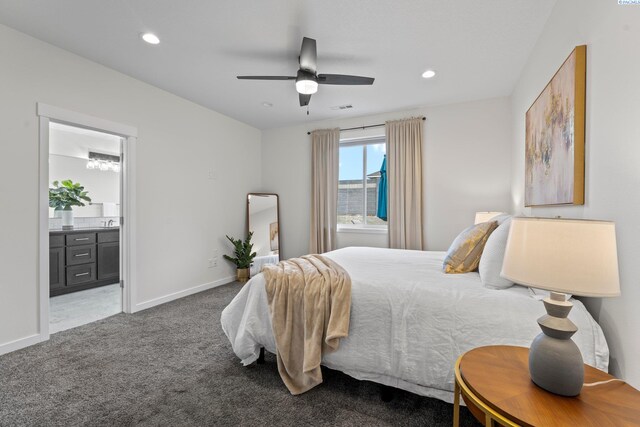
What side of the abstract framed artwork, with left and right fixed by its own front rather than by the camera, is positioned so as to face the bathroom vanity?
front

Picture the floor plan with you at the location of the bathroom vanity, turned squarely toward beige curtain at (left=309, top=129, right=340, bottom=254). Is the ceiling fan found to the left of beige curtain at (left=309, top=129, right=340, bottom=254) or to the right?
right

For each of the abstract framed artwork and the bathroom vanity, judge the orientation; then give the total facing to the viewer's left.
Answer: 1

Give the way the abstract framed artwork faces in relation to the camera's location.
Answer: facing to the left of the viewer

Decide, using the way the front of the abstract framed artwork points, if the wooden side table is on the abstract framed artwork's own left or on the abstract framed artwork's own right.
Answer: on the abstract framed artwork's own left

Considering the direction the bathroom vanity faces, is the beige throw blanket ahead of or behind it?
ahead

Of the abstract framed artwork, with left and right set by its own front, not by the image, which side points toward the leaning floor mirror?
front

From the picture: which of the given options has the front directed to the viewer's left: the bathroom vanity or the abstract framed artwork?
the abstract framed artwork

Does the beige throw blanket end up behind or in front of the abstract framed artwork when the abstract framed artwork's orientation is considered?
in front

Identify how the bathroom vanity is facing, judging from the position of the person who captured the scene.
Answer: facing the viewer and to the right of the viewer
